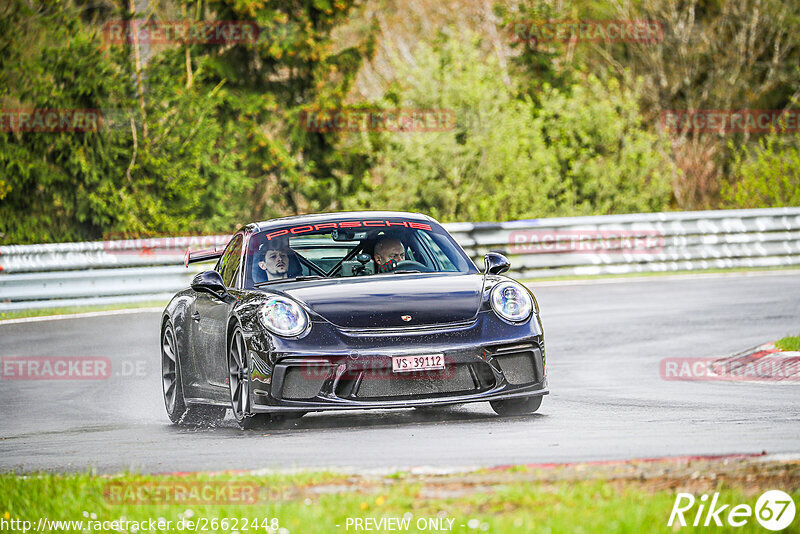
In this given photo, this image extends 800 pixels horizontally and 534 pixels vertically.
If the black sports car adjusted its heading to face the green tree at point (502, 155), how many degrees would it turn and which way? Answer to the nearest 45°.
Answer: approximately 135° to its left

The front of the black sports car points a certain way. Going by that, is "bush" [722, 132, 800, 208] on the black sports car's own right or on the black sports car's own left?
on the black sports car's own left

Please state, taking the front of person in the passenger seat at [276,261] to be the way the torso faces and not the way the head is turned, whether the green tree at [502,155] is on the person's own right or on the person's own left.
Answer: on the person's own left

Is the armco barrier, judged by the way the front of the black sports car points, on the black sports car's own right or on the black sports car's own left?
on the black sports car's own left

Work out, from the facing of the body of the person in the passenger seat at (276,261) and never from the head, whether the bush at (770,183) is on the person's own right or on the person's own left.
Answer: on the person's own left
